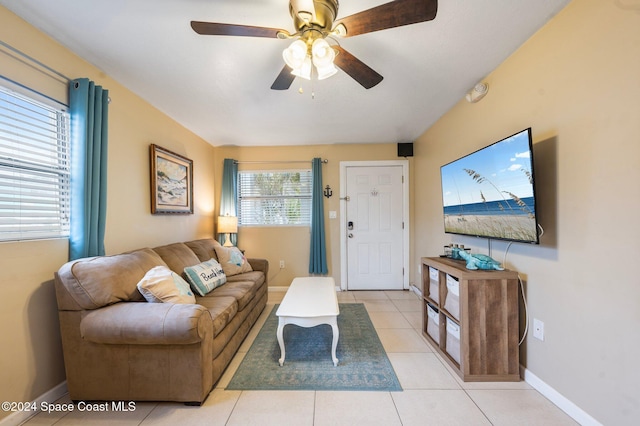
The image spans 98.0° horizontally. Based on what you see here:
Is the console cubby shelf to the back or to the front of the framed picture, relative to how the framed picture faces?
to the front

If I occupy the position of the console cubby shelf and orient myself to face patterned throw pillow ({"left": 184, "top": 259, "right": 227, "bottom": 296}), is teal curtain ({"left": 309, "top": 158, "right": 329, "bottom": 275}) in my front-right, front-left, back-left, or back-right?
front-right

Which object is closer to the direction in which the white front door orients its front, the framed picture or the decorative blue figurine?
the decorative blue figurine

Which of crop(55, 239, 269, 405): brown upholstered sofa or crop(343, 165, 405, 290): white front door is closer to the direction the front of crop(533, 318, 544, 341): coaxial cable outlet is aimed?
the brown upholstered sofa

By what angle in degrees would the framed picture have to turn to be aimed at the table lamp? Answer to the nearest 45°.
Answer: approximately 90° to its left

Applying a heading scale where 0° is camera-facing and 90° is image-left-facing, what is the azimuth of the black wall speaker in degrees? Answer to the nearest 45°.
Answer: approximately 0°

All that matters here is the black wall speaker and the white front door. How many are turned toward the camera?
2

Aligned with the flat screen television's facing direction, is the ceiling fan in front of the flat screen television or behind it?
in front

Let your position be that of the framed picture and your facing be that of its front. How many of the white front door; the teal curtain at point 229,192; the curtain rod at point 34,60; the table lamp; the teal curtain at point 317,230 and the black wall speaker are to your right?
1

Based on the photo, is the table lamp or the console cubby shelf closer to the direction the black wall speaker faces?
the console cubby shelf

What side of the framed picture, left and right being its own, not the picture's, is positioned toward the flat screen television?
front

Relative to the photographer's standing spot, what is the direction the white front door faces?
facing the viewer

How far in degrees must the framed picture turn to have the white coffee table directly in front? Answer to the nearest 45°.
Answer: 0° — it already faces it

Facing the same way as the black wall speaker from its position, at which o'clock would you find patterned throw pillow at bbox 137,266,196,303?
The patterned throw pillow is roughly at 1 o'clock from the black wall speaker.

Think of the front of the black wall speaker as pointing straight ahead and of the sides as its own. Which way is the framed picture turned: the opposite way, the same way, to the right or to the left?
to the left

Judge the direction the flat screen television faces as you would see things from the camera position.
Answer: facing the viewer and to the left of the viewer

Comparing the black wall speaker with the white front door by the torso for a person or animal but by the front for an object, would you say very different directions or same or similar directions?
same or similar directions
